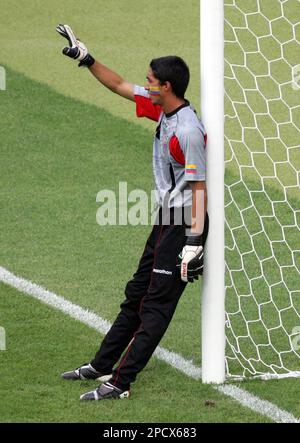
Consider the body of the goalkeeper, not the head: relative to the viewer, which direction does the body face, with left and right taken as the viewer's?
facing to the left of the viewer

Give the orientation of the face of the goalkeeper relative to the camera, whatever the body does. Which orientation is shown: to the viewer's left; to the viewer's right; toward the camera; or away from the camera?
to the viewer's left

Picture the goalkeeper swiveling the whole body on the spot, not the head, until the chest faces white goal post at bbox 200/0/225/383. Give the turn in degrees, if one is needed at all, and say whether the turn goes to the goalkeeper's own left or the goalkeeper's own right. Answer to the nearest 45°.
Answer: approximately 180°
